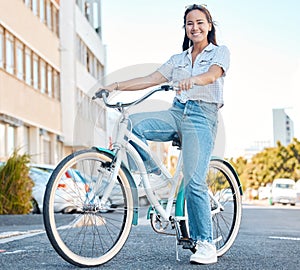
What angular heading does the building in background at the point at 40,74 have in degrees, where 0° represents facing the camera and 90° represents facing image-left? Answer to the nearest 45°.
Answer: approximately 315°

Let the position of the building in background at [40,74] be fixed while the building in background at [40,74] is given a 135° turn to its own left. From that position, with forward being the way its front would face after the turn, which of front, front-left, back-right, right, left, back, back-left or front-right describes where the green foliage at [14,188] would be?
back

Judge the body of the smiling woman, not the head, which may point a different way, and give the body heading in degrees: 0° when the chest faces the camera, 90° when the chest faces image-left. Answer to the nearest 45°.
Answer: approximately 45°

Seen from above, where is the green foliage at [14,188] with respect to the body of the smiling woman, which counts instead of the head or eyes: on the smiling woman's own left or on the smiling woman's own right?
on the smiling woman's own right

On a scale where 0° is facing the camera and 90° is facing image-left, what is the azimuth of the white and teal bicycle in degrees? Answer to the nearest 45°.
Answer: approximately 45°

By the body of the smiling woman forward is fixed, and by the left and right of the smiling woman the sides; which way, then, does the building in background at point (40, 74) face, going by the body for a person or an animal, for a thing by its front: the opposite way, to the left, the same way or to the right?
to the left

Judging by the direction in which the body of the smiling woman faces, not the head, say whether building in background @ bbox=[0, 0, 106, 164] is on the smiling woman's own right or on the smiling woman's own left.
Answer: on the smiling woman's own right
